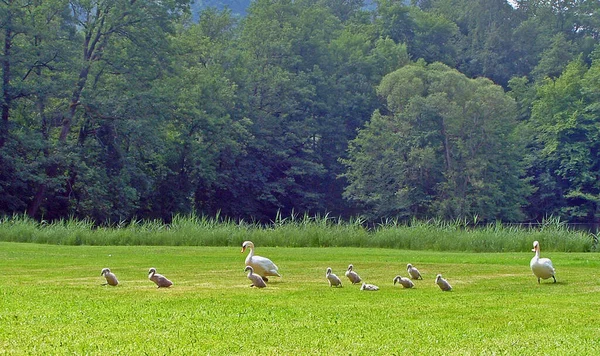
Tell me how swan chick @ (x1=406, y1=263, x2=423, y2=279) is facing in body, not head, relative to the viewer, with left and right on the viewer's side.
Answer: facing to the left of the viewer

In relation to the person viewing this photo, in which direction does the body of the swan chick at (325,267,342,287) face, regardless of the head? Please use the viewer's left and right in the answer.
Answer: facing to the left of the viewer

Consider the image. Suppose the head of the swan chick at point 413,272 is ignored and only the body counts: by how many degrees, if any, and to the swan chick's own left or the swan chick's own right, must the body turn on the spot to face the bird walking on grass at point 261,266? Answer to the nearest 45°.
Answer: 0° — it already faces it

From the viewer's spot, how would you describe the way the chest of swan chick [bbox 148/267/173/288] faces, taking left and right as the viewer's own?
facing to the left of the viewer

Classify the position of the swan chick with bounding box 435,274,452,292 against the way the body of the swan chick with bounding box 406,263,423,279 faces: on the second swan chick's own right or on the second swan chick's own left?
on the second swan chick's own left

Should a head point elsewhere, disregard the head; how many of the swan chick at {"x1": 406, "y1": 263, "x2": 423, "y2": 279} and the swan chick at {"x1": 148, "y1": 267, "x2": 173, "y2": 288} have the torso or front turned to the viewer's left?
2

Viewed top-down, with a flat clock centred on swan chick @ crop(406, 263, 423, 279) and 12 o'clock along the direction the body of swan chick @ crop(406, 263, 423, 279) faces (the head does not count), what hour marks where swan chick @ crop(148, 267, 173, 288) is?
swan chick @ crop(148, 267, 173, 288) is roughly at 11 o'clock from swan chick @ crop(406, 263, 423, 279).

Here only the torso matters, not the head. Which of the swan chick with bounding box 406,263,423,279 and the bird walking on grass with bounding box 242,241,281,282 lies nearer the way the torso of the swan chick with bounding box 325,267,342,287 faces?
the bird walking on grass

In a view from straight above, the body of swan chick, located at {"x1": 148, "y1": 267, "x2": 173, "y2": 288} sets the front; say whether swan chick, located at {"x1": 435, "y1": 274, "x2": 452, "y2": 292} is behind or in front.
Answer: behind

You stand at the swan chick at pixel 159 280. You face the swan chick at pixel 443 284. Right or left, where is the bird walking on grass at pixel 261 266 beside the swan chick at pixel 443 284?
left

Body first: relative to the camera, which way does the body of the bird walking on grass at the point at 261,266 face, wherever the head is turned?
to the viewer's left
